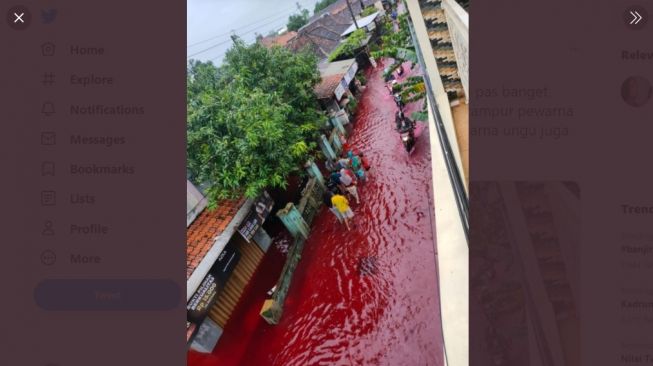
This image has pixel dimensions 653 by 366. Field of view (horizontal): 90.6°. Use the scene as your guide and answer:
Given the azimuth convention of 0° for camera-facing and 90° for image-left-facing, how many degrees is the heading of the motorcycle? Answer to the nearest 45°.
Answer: approximately 0°

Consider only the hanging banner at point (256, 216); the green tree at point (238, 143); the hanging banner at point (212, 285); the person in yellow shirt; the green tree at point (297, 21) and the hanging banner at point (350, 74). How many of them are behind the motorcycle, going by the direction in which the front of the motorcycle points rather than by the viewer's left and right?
2

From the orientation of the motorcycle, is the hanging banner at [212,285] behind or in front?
in front

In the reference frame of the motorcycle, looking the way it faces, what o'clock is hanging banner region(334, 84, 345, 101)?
The hanging banner is roughly at 5 o'clock from the motorcycle.

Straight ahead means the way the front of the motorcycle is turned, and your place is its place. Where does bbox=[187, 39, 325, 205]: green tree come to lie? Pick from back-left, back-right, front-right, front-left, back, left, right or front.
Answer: front-right

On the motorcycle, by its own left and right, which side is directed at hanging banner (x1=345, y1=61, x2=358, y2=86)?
back

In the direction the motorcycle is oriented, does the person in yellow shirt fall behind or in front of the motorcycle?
in front

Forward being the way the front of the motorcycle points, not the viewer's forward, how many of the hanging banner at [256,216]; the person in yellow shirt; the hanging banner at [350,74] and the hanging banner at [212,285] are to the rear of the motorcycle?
1

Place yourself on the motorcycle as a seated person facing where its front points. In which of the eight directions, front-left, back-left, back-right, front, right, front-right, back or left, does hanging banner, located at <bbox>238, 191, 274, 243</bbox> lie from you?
front-right

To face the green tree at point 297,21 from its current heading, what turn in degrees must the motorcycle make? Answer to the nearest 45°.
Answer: approximately 180°

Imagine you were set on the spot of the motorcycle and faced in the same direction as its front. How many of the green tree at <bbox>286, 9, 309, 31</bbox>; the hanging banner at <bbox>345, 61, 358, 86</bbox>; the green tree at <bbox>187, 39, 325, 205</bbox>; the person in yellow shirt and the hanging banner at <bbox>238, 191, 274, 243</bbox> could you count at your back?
2
